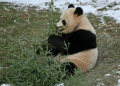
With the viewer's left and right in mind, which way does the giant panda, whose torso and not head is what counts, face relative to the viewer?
facing to the left of the viewer
